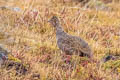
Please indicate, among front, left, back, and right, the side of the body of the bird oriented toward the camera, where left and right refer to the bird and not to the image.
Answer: left
